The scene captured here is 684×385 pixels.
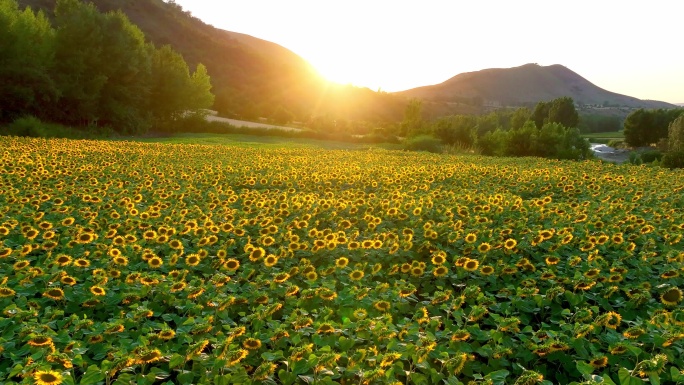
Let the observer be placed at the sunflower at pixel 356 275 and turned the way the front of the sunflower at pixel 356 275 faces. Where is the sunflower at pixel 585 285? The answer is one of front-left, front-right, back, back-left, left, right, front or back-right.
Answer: left

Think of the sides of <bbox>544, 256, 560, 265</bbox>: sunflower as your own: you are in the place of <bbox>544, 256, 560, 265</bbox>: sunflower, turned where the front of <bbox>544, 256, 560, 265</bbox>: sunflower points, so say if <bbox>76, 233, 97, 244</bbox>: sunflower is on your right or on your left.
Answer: on your right

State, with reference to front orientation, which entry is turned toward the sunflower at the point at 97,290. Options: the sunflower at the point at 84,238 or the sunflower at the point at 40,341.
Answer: the sunflower at the point at 84,238

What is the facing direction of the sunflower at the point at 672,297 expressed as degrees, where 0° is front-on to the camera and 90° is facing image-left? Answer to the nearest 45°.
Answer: approximately 0°

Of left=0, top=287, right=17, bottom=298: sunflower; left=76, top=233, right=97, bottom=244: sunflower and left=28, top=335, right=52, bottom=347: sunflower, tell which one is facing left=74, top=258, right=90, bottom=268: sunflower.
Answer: left=76, top=233, right=97, bottom=244: sunflower

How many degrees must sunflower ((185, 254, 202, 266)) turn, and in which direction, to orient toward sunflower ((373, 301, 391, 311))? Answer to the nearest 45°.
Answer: approximately 45° to its left

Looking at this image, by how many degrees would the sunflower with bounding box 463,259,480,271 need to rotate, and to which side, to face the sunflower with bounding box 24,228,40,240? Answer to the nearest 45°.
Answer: approximately 90° to its right

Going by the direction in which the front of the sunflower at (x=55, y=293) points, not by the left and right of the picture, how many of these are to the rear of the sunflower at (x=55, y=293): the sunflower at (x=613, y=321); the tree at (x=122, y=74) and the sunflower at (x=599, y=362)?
1

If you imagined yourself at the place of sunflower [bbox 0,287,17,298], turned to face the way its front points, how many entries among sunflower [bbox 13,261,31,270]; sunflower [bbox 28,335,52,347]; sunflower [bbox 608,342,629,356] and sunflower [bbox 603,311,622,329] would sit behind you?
1

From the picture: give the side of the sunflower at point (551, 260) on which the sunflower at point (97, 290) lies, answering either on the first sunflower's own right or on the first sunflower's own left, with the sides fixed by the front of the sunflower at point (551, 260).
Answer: on the first sunflower's own right
